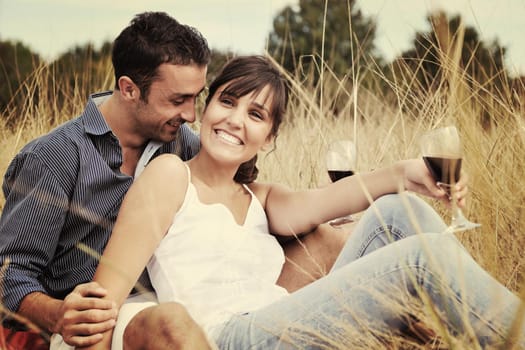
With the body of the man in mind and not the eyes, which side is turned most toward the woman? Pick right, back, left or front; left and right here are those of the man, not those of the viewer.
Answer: front

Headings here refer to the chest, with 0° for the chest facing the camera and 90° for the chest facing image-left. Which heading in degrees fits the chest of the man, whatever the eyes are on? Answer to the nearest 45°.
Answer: approximately 315°

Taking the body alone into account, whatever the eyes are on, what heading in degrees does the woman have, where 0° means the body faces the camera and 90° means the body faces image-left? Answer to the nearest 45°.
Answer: approximately 315°

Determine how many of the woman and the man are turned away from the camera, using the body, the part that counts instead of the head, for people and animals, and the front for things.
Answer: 0

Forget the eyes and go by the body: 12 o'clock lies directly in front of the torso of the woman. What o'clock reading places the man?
The man is roughly at 5 o'clock from the woman.

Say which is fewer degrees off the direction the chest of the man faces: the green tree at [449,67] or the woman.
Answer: the woman
